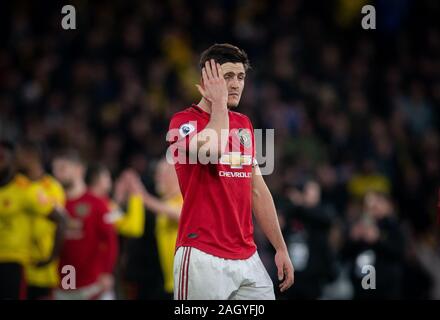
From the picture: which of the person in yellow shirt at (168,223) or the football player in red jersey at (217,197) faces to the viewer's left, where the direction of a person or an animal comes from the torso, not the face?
the person in yellow shirt

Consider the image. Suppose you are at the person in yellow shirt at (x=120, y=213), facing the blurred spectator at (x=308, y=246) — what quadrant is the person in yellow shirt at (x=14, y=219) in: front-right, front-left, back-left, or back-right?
back-right

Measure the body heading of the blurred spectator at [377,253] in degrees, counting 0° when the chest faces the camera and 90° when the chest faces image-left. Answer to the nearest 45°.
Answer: approximately 45°

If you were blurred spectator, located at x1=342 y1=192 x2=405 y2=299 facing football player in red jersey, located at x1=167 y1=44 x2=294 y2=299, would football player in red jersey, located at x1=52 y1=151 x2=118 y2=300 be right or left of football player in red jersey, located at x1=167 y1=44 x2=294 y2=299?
right

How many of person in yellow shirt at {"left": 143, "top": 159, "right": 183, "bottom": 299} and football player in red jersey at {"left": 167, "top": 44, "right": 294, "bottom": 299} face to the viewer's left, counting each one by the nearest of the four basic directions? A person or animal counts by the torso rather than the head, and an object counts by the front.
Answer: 1

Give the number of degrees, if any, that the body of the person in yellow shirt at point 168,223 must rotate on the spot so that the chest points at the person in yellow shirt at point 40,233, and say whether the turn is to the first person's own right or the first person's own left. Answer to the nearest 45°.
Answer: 0° — they already face them

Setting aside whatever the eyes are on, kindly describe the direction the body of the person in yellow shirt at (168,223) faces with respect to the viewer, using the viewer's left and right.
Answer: facing to the left of the viewer

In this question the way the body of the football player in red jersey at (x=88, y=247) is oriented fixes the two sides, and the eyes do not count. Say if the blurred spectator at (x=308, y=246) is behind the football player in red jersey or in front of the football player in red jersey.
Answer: behind

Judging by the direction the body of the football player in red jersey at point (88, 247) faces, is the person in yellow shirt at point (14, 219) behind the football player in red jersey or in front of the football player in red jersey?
in front

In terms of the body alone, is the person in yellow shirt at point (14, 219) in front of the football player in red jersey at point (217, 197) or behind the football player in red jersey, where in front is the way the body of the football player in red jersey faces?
behind

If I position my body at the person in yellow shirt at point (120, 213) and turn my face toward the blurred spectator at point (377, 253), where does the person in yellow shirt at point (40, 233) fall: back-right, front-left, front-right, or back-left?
back-right

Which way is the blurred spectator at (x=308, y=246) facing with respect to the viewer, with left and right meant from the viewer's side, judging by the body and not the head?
facing the viewer and to the left of the viewer
